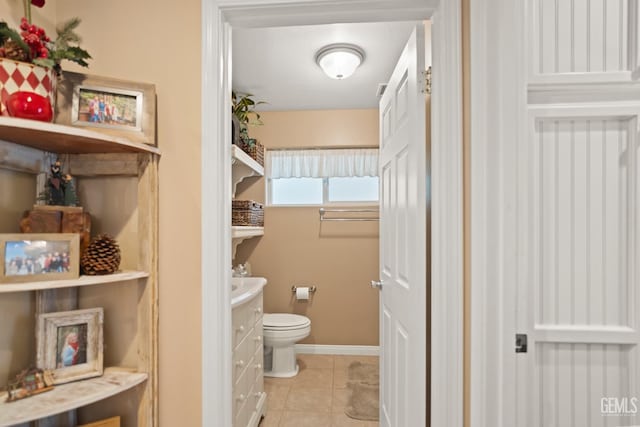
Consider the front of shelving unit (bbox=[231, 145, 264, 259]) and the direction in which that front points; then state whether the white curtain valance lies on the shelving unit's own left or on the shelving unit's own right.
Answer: on the shelving unit's own left

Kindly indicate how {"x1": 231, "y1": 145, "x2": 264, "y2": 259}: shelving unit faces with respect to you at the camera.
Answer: facing to the right of the viewer

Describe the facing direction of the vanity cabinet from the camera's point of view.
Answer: facing to the right of the viewer

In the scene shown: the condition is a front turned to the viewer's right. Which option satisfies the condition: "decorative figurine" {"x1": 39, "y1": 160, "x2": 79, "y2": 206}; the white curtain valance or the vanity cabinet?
the vanity cabinet
